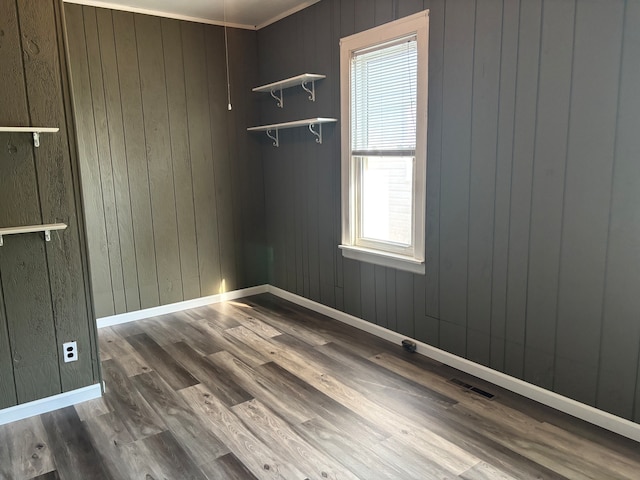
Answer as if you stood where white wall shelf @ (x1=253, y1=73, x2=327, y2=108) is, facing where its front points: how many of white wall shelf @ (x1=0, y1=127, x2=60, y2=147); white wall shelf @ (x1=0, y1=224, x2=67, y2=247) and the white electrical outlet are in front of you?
3

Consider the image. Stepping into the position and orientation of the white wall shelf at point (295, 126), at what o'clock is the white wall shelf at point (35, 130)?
the white wall shelf at point (35, 130) is roughly at 12 o'clock from the white wall shelf at point (295, 126).

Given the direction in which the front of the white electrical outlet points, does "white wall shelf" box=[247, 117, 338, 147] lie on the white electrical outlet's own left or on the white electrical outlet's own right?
on the white electrical outlet's own left

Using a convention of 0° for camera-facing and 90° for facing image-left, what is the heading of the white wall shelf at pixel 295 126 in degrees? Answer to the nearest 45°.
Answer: approximately 45°

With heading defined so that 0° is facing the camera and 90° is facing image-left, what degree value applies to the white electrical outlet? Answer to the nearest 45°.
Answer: approximately 0°

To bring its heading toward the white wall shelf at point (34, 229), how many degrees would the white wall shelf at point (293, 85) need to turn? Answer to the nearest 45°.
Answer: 0° — it already faces it

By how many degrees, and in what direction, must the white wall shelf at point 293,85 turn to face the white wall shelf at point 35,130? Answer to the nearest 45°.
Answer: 0° — it already faces it

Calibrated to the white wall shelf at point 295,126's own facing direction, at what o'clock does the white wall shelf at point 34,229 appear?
the white wall shelf at point 34,229 is roughly at 12 o'clock from the white wall shelf at point 295,126.
